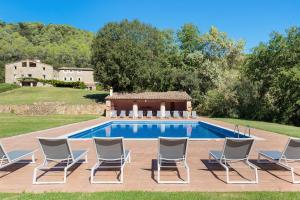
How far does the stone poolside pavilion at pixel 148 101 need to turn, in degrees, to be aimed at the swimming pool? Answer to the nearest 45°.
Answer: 0° — it already faces it

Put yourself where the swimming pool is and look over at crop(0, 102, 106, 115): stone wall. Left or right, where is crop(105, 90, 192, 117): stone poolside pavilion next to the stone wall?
right

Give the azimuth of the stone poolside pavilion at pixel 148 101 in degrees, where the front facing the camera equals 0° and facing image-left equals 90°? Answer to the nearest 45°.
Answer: approximately 0°

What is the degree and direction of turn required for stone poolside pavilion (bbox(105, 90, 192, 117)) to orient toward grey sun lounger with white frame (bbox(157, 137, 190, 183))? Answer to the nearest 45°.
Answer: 0° — it already faces it

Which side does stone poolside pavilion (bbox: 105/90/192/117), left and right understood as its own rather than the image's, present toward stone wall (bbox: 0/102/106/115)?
right

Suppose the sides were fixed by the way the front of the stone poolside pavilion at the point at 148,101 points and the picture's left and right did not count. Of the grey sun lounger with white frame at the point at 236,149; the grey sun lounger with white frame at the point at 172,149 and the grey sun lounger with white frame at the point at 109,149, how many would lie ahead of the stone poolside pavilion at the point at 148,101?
3
